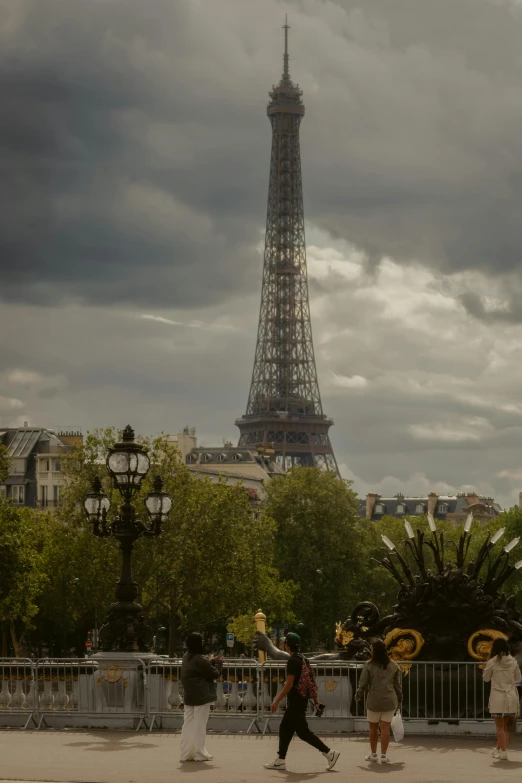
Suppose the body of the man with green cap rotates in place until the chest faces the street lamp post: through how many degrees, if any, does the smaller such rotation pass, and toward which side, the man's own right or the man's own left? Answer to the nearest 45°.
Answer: approximately 90° to the man's own right

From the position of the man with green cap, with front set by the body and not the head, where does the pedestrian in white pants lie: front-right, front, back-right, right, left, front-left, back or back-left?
front-right

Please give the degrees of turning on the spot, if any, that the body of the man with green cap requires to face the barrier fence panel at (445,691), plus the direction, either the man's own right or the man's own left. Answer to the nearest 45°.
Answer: approximately 135° to the man's own right

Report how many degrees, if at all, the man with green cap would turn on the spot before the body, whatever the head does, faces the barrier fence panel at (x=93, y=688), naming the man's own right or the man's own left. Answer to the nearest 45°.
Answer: approximately 45° to the man's own right

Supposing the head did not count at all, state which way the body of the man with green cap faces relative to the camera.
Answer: to the viewer's left

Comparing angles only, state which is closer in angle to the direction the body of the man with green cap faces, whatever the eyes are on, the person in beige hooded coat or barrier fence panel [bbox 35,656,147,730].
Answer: the barrier fence panel

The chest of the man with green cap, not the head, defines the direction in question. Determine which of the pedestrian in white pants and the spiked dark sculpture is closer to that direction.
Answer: the pedestrian in white pants

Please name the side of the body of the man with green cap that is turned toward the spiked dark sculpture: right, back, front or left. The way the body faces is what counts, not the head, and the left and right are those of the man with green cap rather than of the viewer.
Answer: right

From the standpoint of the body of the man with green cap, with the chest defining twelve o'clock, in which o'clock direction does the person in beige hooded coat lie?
The person in beige hooded coat is roughly at 5 o'clock from the man with green cap.

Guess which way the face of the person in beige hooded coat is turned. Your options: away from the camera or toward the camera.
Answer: away from the camera
